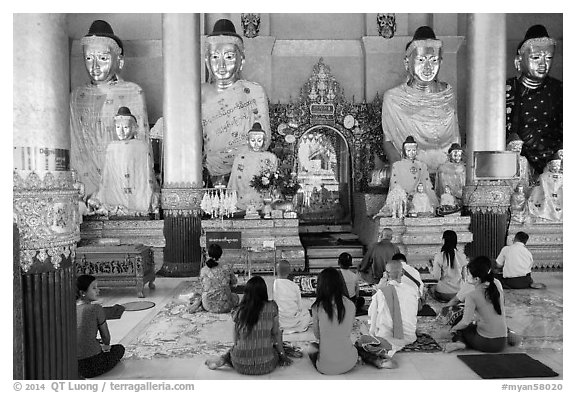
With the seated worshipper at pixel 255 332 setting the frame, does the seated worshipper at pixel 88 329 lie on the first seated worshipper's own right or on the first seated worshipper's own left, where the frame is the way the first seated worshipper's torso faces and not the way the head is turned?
on the first seated worshipper's own left

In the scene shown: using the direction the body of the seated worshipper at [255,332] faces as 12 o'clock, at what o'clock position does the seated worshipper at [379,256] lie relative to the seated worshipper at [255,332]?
the seated worshipper at [379,256] is roughly at 1 o'clock from the seated worshipper at [255,332].

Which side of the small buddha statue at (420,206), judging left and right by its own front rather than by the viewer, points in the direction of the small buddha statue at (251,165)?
right

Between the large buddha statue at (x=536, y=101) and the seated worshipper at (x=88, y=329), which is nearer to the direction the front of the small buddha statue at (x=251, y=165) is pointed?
the seated worshipper

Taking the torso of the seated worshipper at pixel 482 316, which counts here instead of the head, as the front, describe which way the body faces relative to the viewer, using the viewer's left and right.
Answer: facing away from the viewer and to the left of the viewer

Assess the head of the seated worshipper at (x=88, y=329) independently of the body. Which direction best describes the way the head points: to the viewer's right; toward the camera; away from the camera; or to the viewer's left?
to the viewer's right

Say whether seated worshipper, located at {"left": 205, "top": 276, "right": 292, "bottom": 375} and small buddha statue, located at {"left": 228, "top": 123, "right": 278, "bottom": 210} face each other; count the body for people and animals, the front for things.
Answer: yes

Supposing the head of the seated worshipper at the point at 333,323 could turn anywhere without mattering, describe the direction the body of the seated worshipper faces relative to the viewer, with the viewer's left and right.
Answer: facing away from the viewer

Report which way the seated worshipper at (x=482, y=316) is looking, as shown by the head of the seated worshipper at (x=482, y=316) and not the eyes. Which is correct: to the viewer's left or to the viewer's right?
to the viewer's left
